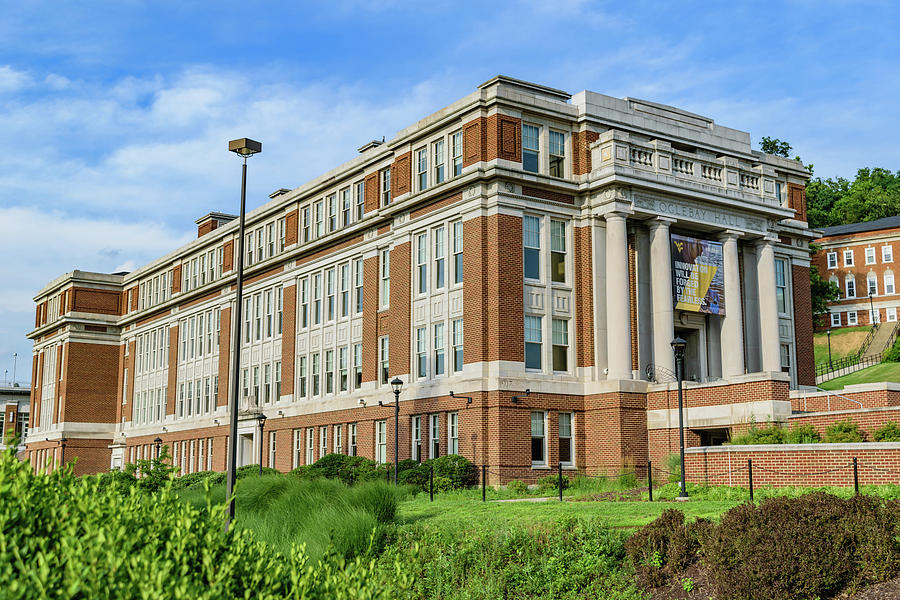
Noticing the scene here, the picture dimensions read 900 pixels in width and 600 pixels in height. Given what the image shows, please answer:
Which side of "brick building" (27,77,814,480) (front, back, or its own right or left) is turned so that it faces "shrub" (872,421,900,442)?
front

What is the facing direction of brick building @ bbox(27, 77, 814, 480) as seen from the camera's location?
facing the viewer and to the right of the viewer

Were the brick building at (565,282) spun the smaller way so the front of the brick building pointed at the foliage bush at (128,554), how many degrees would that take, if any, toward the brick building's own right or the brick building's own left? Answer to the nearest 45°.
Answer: approximately 45° to the brick building's own right

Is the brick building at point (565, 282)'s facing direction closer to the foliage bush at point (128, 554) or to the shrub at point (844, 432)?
the shrub

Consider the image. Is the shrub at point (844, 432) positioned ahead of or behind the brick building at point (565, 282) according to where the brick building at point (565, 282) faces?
ahead

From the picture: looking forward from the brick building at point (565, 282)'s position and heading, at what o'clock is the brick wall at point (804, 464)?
The brick wall is roughly at 1 o'clock from the brick building.
